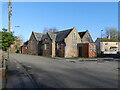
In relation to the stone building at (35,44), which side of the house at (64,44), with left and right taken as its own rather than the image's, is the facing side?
right

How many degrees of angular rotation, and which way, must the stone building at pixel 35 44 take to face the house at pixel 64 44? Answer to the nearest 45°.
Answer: approximately 90° to its left

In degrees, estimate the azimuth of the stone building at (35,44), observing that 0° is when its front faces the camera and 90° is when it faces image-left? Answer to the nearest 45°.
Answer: approximately 45°

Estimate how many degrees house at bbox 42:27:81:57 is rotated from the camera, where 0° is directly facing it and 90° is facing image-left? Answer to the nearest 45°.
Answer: approximately 45°

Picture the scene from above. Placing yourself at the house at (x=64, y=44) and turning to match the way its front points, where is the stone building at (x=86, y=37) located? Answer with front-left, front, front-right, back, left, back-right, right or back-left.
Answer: back
